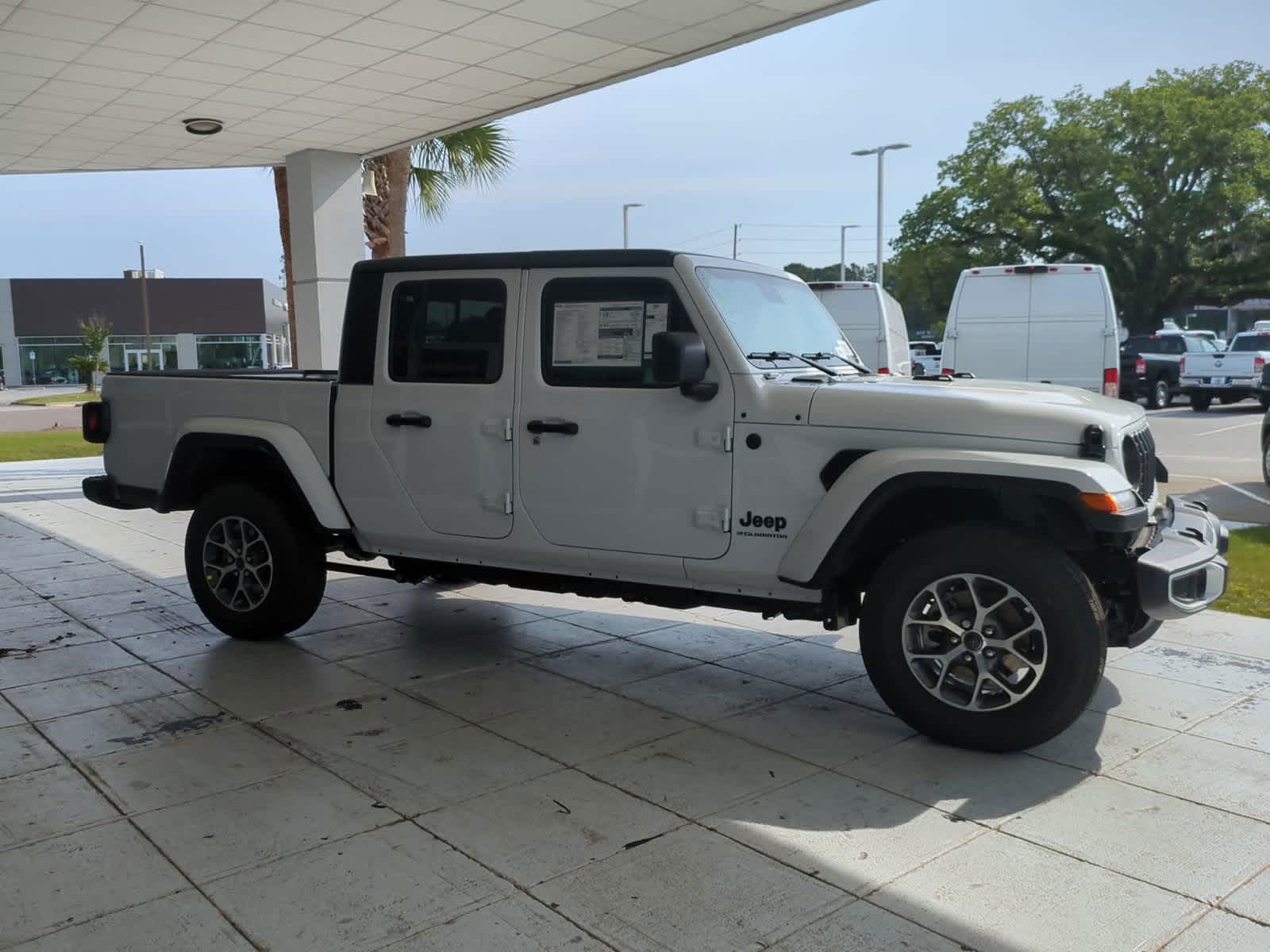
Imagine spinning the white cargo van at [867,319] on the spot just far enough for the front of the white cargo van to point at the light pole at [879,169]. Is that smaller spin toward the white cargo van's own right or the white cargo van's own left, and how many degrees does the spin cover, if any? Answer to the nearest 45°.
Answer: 0° — it already faces it

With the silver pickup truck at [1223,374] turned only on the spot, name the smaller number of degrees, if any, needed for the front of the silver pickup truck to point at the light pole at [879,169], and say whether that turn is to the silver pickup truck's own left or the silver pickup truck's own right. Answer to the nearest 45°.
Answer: approximately 90° to the silver pickup truck's own left

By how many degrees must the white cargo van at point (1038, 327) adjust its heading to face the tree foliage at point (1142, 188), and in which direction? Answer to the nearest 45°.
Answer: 0° — it already faces it

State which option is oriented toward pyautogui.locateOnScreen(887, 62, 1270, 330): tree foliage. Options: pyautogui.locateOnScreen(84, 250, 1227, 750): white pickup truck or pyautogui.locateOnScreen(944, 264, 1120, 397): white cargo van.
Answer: the white cargo van

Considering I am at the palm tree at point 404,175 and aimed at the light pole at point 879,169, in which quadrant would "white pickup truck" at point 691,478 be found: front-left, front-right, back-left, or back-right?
back-right

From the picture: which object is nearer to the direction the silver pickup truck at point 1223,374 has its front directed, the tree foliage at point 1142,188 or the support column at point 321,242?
the tree foliage

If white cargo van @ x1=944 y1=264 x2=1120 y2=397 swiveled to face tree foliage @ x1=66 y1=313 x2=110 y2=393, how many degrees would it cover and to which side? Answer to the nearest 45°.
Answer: approximately 45° to its left

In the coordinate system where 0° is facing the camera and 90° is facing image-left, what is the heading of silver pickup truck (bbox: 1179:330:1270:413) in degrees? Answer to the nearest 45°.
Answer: approximately 225°

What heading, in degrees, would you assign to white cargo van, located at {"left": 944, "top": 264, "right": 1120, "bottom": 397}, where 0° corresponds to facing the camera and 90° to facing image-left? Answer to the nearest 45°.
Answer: approximately 180°

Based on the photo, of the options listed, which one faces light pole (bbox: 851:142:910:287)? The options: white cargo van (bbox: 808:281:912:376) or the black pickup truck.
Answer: the white cargo van

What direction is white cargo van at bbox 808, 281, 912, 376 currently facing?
away from the camera

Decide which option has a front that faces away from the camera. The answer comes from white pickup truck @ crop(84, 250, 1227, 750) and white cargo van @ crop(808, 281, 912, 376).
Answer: the white cargo van

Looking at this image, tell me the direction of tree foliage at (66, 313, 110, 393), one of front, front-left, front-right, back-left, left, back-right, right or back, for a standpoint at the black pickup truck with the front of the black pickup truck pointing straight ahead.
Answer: back-left

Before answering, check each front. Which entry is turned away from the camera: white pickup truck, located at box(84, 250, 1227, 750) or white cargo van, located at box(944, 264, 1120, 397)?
the white cargo van
